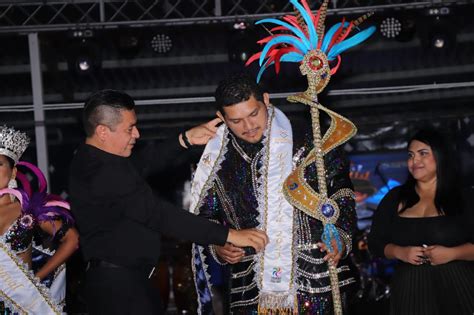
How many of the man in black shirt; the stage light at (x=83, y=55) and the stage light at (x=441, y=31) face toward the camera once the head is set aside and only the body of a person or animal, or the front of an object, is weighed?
2

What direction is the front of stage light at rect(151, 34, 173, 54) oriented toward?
toward the camera

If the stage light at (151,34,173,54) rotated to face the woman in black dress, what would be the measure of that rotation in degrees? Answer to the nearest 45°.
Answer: approximately 45° to its left

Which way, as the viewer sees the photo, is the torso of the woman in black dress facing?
toward the camera

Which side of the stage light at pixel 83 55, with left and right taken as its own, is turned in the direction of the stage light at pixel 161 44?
left

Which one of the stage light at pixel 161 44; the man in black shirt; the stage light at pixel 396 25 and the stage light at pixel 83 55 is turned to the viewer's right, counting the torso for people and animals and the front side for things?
the man in black shirt

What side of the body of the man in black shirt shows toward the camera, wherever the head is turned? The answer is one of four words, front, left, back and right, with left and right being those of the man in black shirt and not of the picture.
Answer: right

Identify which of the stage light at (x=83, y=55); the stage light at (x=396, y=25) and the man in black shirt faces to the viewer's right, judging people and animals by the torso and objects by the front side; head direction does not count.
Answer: the man in black shirt

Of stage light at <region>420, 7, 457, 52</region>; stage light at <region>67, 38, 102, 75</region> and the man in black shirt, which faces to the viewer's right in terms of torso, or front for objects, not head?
the man in black shirt

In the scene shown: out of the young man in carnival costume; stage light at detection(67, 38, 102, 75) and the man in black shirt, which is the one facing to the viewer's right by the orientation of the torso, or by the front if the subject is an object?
the man in black shirt

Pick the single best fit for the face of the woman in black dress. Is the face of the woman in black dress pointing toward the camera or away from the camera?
toward the camera

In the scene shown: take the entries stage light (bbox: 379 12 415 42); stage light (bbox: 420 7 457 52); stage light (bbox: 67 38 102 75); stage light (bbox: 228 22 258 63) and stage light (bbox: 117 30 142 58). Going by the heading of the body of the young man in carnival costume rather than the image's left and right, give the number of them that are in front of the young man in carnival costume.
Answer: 0

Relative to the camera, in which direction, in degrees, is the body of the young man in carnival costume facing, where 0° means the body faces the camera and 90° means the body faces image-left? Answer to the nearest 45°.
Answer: approximately 0°

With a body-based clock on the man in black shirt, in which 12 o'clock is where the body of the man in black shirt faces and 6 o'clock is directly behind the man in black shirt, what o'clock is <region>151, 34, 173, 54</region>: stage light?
The stage light is roughly at 9 o'clock from the man in black shirt.

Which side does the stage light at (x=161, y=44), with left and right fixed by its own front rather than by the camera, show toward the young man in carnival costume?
front

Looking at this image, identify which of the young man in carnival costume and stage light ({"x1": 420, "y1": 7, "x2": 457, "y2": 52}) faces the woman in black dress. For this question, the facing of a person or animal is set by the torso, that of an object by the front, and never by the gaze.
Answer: the stage light

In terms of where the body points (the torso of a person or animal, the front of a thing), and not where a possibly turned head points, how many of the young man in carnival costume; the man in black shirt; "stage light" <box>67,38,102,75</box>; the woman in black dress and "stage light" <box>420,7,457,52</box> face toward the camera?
4

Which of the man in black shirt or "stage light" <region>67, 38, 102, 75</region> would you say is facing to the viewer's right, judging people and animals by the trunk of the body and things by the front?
the man in black shirt

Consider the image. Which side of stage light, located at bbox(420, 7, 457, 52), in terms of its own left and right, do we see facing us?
front
